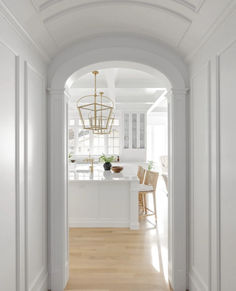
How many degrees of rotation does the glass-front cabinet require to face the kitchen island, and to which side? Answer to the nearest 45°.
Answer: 0° — it already faces it

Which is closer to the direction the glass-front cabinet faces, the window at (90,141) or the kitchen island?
the kitchen island

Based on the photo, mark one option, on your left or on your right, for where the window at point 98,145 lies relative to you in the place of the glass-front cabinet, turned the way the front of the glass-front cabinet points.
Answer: on your right

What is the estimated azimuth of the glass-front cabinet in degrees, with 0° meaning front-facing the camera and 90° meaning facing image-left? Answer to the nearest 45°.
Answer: approximately 0°

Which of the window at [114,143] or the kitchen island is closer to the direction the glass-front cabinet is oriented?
the kitchen island

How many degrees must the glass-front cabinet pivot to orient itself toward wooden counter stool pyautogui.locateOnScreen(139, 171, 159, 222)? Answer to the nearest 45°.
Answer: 0° — it already faces it

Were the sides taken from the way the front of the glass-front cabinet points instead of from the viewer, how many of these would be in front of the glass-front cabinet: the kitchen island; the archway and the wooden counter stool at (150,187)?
3

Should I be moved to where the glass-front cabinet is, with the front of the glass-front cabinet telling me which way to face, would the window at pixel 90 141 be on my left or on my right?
on my right
